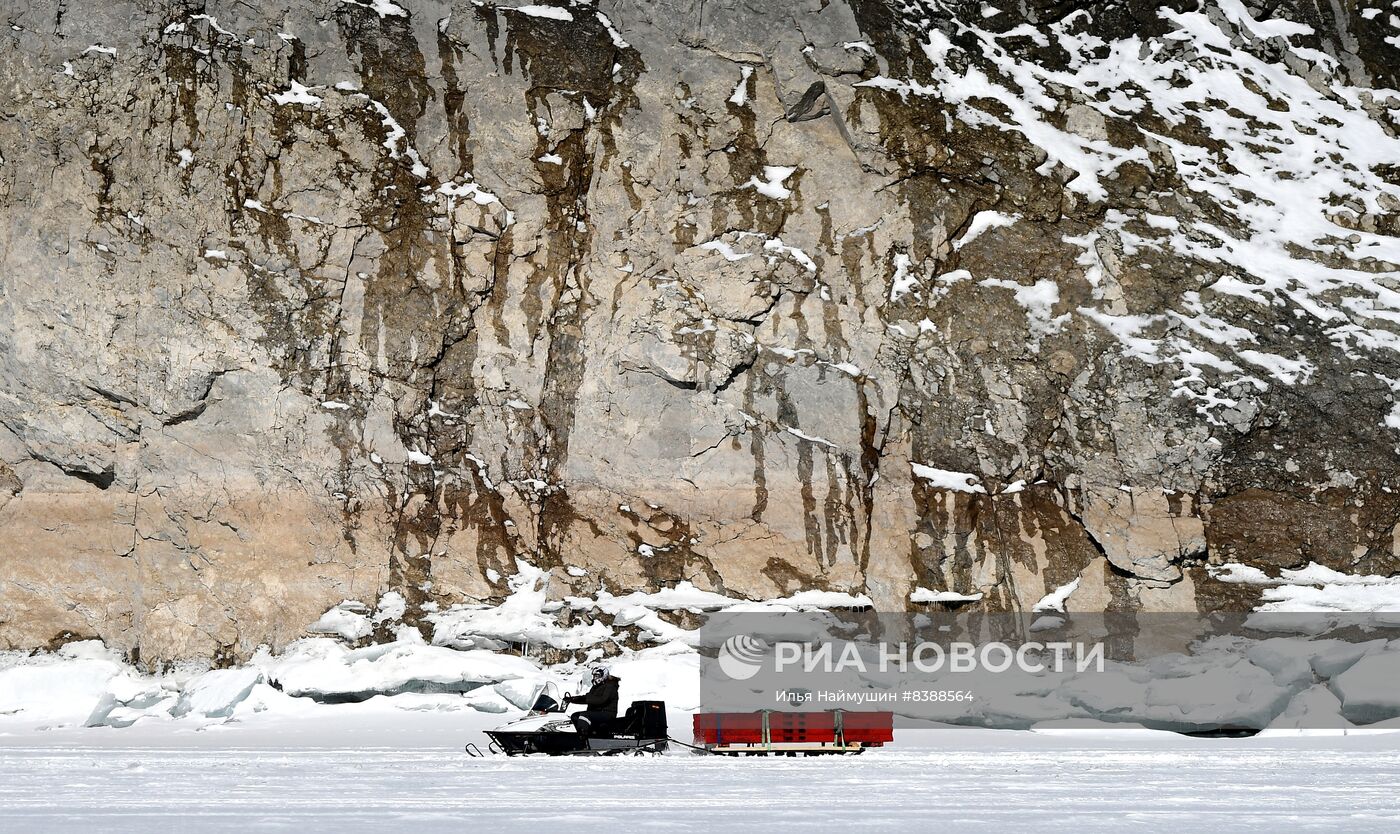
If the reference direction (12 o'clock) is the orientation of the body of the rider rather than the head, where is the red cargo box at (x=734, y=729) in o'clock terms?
The red cargo box is roughly at 6 o'clock from the rider.

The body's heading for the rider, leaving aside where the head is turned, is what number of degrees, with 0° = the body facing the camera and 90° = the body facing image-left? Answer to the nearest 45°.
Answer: approximately 90°

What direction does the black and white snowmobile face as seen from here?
to the viewer's left

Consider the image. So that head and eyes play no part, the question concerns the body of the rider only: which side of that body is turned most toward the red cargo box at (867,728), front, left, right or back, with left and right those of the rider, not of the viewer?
back

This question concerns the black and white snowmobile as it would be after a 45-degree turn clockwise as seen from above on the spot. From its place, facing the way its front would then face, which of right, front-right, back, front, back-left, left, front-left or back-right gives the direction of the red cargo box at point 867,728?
back-right

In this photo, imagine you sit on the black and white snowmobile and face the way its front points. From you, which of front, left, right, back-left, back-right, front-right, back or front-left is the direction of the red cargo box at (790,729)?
back

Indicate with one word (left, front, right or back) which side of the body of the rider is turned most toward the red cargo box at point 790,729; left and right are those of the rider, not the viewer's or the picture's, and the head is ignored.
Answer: back

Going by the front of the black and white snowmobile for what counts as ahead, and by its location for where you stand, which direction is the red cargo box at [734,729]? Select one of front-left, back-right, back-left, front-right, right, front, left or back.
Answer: back
